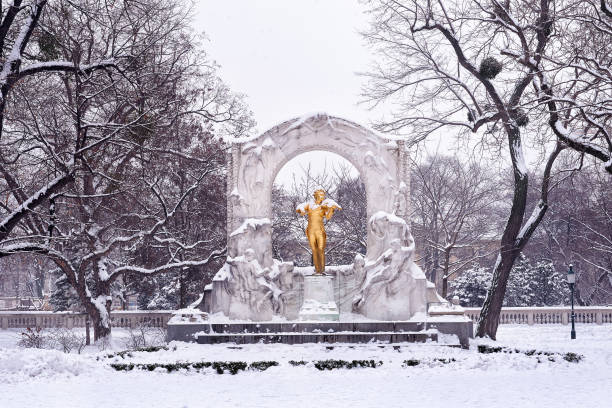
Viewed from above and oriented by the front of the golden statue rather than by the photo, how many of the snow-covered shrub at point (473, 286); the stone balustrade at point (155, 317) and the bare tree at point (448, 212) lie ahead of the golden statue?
0

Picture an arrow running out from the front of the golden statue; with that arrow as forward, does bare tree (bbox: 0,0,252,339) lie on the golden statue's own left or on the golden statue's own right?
on the golden statue's own right

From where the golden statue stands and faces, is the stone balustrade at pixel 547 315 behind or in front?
behind

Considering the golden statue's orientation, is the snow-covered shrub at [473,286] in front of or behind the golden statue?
behind

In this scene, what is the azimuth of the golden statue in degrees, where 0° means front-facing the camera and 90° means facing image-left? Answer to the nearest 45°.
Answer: approximately 0°

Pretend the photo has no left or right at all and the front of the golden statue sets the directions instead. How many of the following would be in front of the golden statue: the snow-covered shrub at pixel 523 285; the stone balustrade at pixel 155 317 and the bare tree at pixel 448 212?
0

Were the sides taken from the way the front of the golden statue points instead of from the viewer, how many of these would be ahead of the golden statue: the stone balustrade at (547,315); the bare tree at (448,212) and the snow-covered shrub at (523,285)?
0
